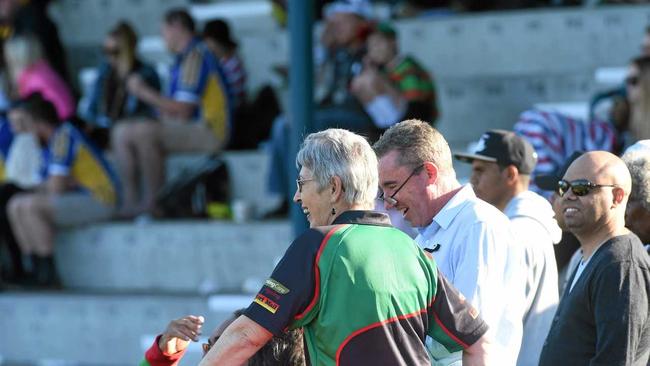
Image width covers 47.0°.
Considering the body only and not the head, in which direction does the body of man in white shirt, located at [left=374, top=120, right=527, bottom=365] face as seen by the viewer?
to the viewer's left

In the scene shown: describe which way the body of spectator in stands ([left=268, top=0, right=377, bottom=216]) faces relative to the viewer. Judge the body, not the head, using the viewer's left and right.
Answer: facing the viewer and to the left of the viewer

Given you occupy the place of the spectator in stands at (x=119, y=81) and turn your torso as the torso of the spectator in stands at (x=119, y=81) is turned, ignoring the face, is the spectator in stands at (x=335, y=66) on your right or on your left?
on your left

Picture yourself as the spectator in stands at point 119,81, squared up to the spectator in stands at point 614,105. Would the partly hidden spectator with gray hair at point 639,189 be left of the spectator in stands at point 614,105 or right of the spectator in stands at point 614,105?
right

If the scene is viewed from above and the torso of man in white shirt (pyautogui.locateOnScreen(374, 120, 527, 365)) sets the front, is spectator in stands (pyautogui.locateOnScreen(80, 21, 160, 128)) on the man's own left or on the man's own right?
on the man's own right

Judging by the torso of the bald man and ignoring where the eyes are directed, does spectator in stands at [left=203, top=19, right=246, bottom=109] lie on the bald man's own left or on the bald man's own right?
on the bald man's own right

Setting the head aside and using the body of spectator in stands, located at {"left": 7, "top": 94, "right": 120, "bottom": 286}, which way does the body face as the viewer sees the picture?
to the viewer's left

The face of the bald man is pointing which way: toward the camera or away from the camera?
toward the camera

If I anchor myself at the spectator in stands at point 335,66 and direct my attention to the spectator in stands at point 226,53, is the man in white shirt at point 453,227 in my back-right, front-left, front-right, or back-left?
back-left

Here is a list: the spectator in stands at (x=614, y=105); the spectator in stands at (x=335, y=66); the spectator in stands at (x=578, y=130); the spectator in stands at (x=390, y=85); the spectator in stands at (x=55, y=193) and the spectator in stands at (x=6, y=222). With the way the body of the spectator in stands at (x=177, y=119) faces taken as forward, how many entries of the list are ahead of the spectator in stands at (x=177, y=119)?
2

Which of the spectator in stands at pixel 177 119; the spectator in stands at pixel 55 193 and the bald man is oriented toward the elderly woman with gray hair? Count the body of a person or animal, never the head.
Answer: the bald man

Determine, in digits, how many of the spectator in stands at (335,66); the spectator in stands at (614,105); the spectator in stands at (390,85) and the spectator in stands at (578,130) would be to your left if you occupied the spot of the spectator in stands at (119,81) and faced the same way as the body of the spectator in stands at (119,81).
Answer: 4

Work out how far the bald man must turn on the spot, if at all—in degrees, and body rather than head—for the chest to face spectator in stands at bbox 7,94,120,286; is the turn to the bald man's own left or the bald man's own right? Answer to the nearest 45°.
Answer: approximately 90° to the bald man's own right
